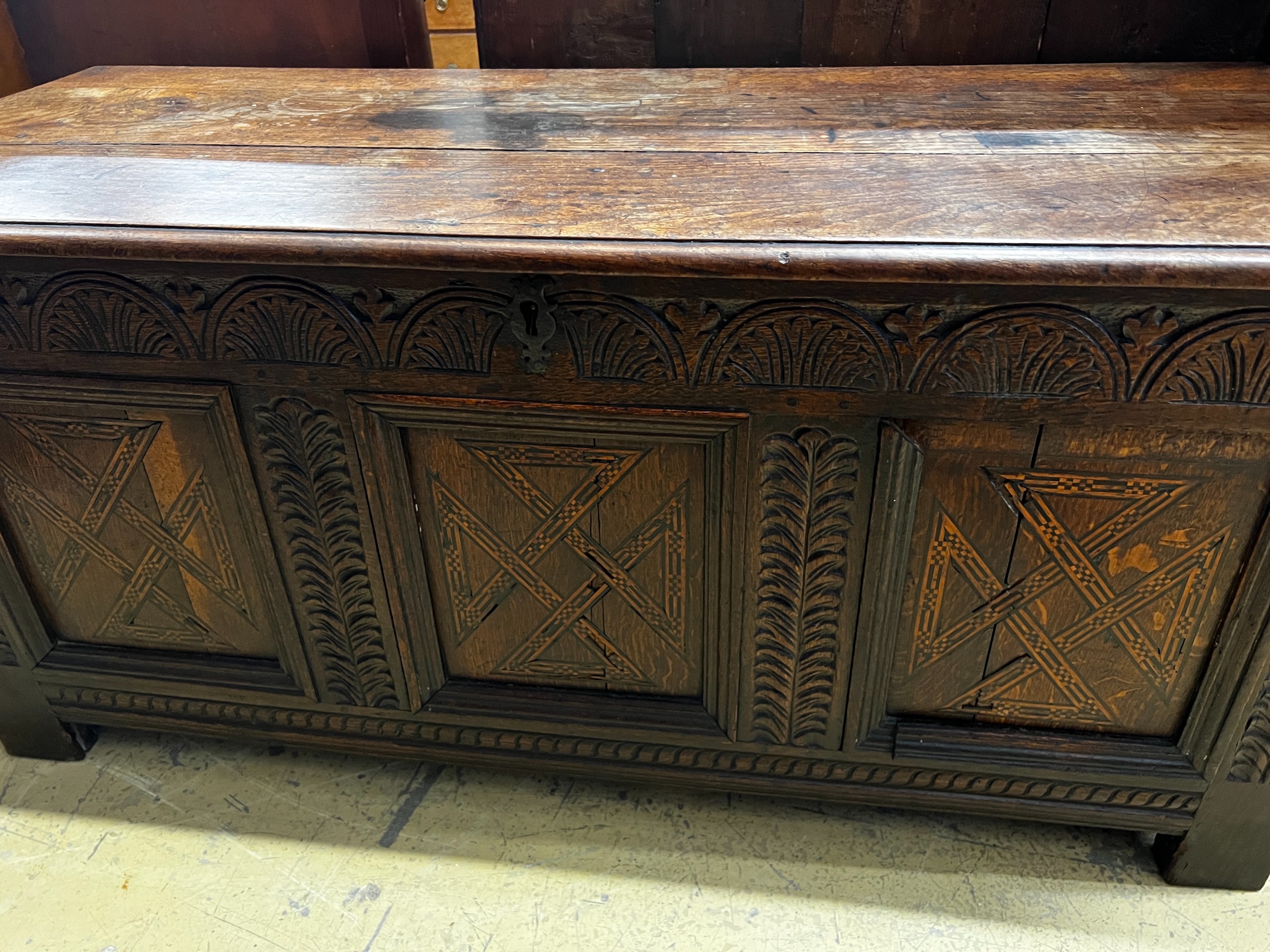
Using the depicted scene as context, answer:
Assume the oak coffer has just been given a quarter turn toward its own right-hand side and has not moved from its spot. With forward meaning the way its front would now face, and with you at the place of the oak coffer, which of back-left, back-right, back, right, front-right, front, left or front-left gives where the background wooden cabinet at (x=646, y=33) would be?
right

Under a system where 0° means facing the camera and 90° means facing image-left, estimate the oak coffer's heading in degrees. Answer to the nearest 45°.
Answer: approximately 0°
